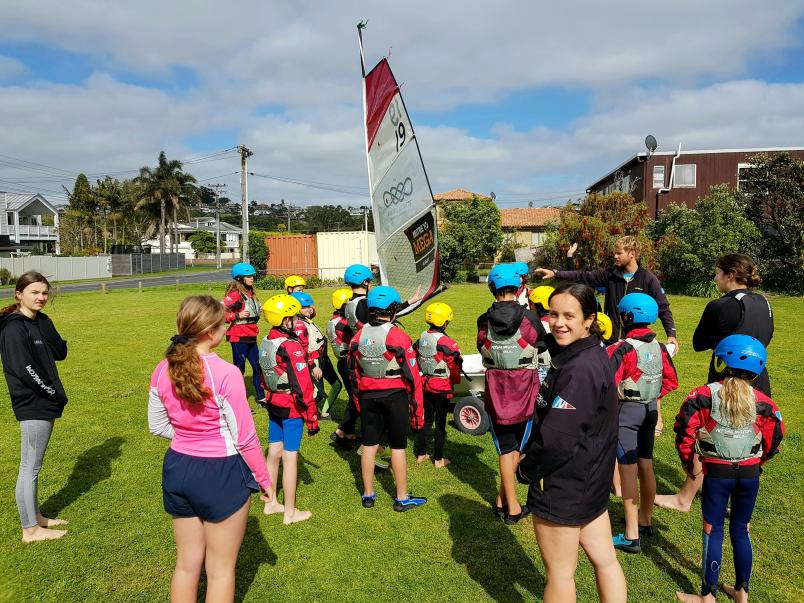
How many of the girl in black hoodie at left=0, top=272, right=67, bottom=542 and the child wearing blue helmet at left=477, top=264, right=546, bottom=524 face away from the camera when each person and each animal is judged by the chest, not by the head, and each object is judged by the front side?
1

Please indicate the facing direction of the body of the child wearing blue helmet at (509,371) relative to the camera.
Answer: away from the camera

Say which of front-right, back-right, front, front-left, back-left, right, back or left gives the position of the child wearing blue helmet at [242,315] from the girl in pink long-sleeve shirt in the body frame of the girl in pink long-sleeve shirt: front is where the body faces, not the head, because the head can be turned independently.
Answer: front-left

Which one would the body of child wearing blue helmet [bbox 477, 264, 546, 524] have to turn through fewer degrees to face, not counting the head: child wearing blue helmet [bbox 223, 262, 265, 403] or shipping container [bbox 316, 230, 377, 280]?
the shipping container

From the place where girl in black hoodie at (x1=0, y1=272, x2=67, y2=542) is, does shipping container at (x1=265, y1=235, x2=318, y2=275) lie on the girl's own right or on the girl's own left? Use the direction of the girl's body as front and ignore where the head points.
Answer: on the girl's own left

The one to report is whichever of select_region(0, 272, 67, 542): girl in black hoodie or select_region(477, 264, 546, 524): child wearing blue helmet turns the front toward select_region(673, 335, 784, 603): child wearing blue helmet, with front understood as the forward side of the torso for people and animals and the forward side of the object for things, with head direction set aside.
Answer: the girl in black hoodie

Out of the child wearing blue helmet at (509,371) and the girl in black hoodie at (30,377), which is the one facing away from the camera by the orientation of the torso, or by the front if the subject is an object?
the child wearing blue helmet

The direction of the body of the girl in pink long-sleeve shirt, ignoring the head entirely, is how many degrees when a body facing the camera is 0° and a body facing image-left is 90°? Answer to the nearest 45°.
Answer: approximately 225°

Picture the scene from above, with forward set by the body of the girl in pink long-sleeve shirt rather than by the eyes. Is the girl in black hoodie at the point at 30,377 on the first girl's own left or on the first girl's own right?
on the first girl's own left

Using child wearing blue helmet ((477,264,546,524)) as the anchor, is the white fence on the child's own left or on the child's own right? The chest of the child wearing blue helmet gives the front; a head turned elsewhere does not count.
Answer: on the child's own left

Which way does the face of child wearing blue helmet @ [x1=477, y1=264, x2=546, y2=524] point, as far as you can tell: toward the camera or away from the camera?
away from the camera

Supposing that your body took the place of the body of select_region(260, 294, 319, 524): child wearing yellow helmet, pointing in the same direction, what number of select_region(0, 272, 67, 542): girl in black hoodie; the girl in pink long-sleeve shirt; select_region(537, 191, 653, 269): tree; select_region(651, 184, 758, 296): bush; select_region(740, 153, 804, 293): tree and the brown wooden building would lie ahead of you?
4

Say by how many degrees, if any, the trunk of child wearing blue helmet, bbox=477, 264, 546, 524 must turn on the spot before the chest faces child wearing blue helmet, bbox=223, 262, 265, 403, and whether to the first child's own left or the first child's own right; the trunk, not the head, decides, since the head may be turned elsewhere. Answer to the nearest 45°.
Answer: approximately 45° to the first child's own left

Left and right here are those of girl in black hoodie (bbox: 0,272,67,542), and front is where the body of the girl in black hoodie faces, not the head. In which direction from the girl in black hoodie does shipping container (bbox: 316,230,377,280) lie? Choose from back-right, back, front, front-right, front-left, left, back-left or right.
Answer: left
